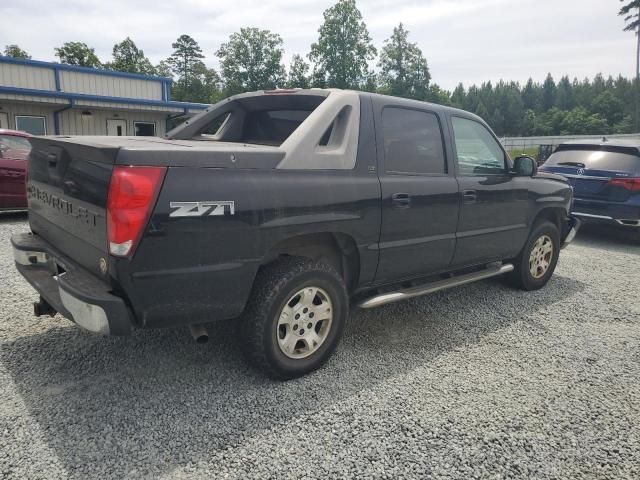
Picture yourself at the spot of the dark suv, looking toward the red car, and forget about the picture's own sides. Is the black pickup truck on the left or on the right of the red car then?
left

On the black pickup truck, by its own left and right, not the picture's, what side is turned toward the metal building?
left

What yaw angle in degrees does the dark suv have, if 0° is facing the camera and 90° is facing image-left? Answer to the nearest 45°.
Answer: approximately 225°

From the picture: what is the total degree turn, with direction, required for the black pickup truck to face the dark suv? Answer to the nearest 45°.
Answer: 0° — it already faces it

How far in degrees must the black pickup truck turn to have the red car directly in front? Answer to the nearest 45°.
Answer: approximately 90° to its left

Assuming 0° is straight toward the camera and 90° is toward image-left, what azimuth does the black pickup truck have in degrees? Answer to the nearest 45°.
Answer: approximately 225°

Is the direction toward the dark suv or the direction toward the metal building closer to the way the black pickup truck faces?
the dark suv

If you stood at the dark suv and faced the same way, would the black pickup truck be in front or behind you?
behind

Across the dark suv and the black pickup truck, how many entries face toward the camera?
0
